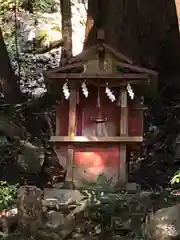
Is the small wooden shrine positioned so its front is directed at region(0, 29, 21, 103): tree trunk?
no

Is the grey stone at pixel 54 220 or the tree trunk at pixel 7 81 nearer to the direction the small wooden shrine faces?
the grey stone

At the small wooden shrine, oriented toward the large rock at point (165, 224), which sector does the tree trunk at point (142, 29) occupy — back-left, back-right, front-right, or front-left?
back-left

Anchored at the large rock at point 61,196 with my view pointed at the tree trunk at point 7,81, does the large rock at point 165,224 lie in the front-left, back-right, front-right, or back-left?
back-right

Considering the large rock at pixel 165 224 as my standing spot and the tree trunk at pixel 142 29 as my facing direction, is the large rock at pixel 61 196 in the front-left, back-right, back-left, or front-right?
front-left

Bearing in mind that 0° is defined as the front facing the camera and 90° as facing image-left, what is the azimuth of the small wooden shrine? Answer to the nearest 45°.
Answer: approximately 0°

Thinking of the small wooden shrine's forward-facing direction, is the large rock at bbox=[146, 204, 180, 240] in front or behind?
in front

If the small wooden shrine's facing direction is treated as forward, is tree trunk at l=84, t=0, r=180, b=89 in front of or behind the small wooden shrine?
behind

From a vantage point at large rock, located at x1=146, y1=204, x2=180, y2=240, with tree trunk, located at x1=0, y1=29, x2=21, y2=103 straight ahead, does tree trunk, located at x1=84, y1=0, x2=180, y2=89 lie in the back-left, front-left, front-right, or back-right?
front-right

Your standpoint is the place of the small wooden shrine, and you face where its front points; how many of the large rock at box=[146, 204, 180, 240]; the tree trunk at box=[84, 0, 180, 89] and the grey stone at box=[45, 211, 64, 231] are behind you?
1

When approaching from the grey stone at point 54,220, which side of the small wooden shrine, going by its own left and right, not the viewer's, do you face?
front

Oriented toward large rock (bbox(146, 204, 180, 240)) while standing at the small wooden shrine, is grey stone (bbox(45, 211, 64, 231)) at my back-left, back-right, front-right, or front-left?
front-right

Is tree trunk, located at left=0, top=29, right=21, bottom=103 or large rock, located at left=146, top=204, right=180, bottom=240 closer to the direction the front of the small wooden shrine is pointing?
the large rock

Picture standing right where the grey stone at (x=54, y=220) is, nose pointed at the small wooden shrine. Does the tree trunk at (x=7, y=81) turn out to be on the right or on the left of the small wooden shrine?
left
